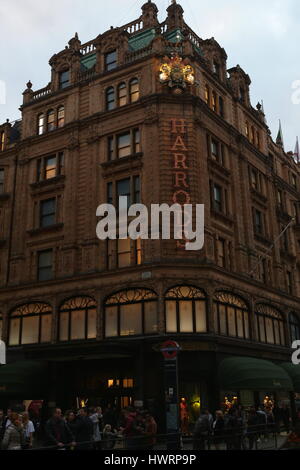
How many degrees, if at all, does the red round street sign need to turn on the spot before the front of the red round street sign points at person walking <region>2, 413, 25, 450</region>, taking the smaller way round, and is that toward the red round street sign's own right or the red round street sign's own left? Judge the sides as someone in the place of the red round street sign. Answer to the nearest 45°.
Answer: approximately 45° to the red round street sign's own right

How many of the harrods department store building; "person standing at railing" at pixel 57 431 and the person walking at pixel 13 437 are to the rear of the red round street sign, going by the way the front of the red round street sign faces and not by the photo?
1

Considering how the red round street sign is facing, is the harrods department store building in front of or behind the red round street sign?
behind
